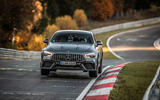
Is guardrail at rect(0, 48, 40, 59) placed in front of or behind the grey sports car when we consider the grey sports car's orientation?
behind

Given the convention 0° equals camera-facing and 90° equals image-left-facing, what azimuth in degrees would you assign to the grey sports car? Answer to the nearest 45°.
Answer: approximately 0°
